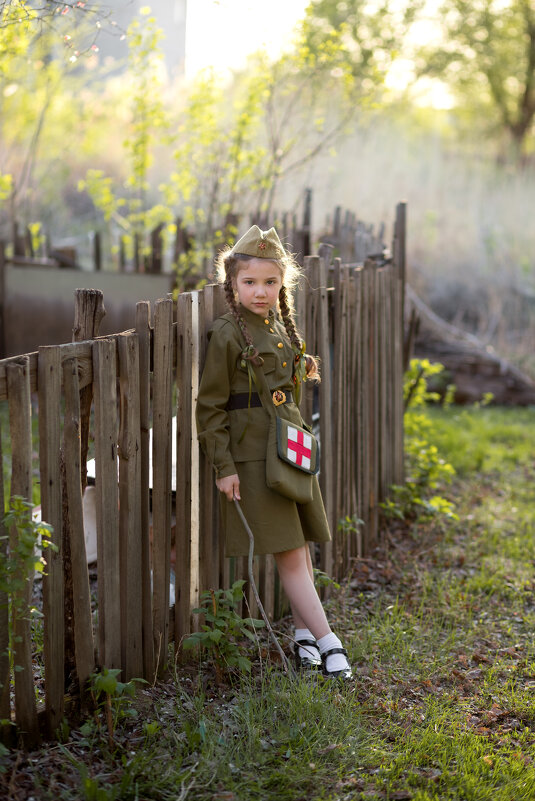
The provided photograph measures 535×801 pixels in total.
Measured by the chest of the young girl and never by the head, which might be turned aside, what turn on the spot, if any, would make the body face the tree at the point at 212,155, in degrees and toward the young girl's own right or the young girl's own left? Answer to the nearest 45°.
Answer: approximately 135° to the young girl's own left

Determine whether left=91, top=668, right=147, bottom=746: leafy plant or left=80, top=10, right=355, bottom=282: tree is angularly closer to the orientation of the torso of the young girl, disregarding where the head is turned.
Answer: the leafy plant

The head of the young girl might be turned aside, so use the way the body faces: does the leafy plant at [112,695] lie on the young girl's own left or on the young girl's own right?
on the young girl's own right

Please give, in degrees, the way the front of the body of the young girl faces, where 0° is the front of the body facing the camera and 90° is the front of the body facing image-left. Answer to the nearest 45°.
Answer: approximately 315°

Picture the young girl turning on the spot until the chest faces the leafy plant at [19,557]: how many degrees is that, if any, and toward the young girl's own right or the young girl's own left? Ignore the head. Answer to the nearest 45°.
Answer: approximately 90° to the young girl's own right

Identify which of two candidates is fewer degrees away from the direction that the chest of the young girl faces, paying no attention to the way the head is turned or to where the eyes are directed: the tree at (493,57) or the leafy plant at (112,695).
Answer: the leafy plant

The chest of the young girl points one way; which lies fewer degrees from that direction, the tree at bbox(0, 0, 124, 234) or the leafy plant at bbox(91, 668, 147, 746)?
the leafy plant
